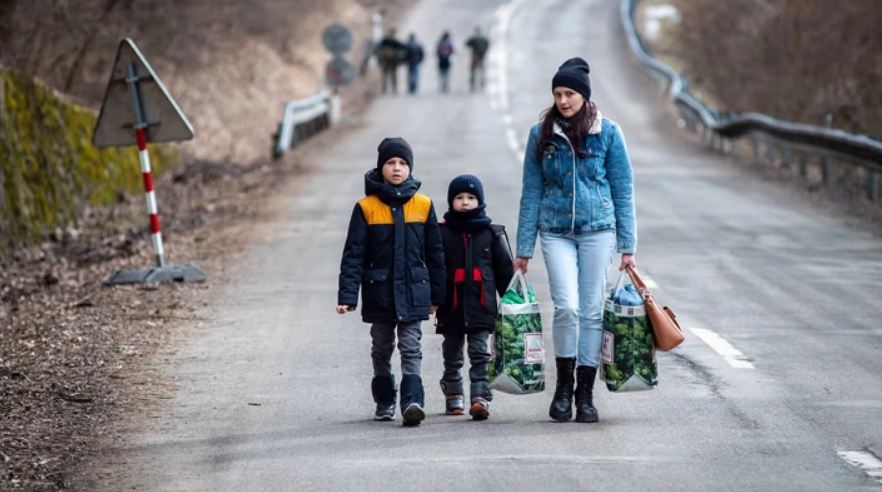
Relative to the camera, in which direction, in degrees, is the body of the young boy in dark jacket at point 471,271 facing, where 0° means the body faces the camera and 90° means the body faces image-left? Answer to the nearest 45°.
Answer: approximately 0°

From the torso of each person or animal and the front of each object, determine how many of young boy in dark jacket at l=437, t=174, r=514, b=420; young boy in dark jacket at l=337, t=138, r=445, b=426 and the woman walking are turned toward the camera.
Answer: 3

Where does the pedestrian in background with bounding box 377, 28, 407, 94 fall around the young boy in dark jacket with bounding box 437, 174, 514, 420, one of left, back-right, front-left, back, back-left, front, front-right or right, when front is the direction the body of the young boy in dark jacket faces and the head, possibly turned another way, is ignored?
back

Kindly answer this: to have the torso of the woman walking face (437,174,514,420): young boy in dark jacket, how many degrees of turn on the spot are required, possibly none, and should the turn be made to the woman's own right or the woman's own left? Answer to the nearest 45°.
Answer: approximately 90° to the woman's own right

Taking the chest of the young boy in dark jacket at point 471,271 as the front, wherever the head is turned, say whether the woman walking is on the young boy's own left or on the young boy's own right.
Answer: on the young boy's own left

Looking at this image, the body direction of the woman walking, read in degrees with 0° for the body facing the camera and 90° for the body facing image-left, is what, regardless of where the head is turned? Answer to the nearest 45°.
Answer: approximately 0°
